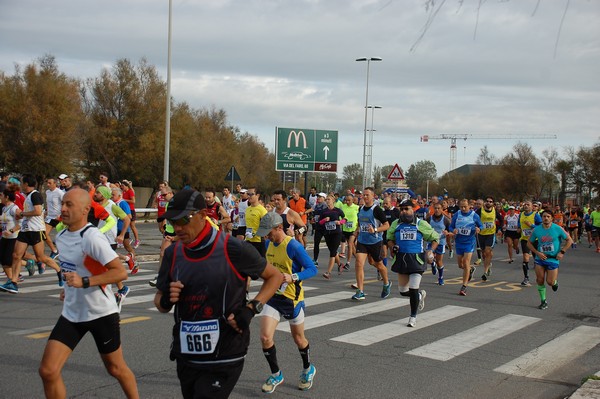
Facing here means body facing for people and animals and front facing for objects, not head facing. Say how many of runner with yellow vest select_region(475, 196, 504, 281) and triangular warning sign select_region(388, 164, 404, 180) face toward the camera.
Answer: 2

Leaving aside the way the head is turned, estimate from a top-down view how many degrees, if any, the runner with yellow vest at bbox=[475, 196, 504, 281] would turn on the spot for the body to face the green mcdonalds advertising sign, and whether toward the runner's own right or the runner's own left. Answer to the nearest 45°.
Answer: approximately 135° to the runner's own right

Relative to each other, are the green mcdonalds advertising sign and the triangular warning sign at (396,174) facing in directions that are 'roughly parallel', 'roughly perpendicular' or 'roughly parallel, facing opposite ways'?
roughly parallel

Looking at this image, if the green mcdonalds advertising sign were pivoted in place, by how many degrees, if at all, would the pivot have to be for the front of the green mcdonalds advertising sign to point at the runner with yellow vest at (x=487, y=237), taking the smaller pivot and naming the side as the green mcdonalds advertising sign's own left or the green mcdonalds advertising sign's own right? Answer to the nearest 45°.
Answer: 0° — it already faces them

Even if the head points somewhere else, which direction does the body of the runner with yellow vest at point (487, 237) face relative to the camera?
toward the camera

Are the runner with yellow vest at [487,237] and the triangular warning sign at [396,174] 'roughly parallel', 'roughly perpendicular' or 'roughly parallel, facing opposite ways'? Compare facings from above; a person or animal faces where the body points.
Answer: roughly parallel

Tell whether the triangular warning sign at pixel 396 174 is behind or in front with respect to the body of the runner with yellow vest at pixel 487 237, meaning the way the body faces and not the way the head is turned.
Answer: behind

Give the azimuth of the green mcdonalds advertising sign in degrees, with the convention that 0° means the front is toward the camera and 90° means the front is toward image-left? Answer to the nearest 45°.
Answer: approximately 0°

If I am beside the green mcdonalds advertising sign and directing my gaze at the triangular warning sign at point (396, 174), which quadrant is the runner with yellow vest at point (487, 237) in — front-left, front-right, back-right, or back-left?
front-right

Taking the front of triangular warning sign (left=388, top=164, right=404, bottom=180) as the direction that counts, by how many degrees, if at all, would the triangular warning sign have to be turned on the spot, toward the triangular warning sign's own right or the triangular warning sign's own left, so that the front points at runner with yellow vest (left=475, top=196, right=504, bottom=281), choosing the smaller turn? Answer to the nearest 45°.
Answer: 0° — it already faces them

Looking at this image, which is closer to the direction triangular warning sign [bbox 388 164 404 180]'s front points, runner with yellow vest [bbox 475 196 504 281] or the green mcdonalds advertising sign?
the runner with yellow vest
